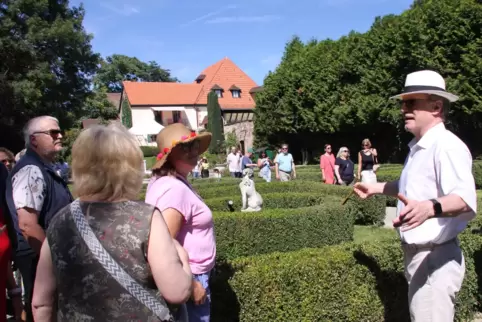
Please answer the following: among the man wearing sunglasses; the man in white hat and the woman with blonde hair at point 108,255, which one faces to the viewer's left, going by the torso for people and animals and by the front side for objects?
the man in white hat

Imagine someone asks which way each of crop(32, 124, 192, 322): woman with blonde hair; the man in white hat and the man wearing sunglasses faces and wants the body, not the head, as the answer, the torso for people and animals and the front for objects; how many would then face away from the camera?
1

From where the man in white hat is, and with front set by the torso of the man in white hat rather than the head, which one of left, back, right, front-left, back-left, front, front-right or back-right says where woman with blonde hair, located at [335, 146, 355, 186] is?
right

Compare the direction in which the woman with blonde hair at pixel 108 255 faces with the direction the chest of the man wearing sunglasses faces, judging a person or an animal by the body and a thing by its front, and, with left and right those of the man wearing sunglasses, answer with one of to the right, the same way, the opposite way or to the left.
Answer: to the left

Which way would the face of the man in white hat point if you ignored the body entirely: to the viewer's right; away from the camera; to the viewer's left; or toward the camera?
to the viewer's left

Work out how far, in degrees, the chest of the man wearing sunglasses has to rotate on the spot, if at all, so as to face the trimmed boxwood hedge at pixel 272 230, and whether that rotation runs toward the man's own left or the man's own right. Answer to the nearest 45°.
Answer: approximately 45° to the man's own left

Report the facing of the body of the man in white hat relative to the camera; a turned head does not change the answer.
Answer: to the viewer's left

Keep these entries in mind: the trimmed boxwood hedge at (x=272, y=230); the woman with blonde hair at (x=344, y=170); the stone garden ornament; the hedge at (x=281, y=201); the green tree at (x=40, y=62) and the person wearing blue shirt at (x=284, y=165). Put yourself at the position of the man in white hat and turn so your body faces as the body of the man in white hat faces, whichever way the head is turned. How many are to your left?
0

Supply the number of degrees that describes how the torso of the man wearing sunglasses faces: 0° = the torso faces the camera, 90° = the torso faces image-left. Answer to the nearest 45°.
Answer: approximately 270°

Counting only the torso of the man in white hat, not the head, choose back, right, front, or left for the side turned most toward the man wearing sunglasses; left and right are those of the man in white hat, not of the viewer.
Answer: front

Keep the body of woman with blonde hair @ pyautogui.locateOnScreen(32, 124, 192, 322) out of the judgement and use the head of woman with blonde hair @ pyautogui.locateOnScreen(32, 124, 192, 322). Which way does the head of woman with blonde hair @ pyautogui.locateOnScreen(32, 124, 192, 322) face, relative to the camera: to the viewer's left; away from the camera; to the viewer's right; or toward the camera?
away from the camera

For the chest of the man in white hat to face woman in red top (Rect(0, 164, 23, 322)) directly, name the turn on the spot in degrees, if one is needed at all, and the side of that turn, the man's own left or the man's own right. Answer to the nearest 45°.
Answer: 0° — they already face them

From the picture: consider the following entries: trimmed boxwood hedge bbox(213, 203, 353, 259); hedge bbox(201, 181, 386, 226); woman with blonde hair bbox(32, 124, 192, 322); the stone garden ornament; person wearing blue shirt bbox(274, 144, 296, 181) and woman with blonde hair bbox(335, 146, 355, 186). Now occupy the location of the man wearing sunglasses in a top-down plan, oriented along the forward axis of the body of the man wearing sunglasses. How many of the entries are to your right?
1

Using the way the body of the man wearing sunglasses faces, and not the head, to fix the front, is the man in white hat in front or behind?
in front

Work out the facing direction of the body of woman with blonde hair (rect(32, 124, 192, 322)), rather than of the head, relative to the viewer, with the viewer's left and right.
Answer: facing away from the viewer

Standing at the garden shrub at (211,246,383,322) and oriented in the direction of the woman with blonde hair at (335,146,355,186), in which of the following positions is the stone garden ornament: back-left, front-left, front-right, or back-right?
front-left
